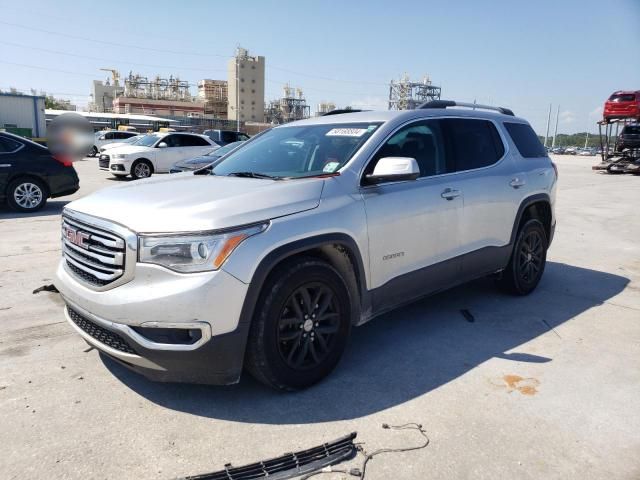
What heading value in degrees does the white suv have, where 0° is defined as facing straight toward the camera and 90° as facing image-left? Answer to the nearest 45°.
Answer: approximately 45°

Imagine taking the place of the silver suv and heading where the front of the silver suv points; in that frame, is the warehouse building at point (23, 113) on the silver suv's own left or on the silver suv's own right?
on the silver suv's own right

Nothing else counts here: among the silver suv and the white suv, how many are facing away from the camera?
0

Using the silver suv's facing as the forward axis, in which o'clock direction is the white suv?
The white suv is roughly at 4 o'clock from the silver suv.

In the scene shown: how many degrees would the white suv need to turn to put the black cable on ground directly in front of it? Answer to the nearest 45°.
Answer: approximately 45° to its left

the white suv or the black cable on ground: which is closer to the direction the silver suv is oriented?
the black cable on ground

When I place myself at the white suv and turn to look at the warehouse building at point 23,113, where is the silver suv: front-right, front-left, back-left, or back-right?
back-left

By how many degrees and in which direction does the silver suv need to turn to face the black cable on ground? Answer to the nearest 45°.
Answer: approximately 90° to its left

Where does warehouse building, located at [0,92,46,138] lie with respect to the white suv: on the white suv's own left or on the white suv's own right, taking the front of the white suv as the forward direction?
on the white suv's own right
